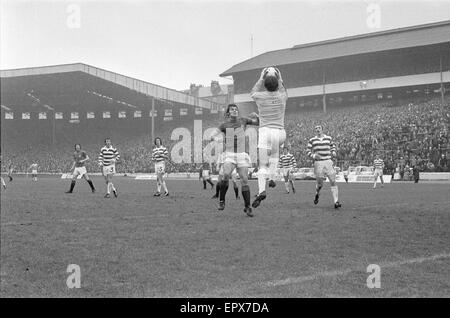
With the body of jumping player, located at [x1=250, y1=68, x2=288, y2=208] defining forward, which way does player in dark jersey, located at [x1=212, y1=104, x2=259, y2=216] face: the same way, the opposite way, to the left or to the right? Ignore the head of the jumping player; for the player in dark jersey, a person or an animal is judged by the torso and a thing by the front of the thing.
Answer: the opposite way

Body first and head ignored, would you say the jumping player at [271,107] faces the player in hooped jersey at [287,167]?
yes

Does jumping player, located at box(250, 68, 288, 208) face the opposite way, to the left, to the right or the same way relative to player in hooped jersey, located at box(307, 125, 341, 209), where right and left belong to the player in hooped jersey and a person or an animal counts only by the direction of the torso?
the opposite way

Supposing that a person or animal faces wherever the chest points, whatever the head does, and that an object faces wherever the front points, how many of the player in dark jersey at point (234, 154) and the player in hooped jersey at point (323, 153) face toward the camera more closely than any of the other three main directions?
2

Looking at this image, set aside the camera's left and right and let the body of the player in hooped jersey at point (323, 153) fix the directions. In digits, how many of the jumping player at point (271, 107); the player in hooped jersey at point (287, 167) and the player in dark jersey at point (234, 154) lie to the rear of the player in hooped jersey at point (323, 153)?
1

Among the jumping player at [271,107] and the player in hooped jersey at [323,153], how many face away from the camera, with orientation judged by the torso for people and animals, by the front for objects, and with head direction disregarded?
1

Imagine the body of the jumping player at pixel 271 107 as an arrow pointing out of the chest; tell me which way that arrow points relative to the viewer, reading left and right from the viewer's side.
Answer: facing away from the viewer

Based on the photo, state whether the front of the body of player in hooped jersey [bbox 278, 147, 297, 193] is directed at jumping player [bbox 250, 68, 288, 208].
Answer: yes
